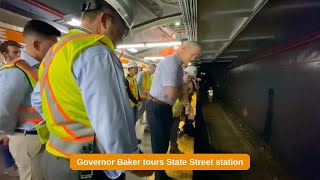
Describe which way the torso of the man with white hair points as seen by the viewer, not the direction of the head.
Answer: to the viewer's right

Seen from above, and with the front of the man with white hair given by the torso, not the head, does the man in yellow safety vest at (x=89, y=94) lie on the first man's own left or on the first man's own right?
on the first man's own right

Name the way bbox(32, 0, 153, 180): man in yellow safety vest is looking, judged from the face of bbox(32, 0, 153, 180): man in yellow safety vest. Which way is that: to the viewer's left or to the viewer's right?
to the viewer's right

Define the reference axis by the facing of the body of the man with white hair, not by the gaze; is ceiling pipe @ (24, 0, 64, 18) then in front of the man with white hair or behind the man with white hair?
behind
